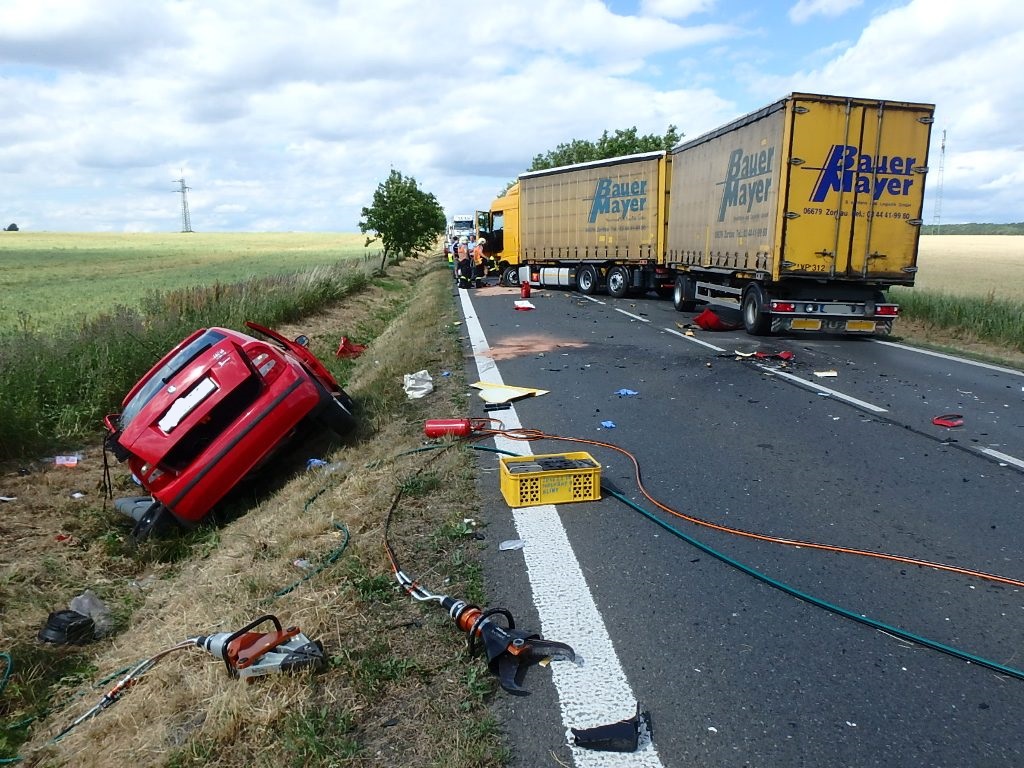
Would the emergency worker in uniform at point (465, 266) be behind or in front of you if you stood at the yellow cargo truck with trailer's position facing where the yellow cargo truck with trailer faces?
in front

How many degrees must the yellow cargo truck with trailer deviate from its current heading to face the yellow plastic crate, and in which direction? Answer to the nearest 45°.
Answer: approximately 135° to its left

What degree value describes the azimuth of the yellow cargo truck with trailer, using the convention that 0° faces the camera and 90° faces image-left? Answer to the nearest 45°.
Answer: approximately 135°

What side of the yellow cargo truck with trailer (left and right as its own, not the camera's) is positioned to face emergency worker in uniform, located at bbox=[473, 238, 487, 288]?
front

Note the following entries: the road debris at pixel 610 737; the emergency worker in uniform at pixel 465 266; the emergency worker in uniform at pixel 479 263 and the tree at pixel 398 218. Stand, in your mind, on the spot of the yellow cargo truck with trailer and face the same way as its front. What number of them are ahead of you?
3

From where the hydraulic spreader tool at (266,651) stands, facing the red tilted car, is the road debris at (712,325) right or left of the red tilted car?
right

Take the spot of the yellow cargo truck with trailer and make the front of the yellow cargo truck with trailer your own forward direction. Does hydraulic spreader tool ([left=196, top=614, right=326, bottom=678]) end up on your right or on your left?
on your left

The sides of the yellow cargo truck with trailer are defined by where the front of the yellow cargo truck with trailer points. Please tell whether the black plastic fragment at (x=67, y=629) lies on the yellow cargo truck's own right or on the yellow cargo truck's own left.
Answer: on the yellow cargo truck's own left

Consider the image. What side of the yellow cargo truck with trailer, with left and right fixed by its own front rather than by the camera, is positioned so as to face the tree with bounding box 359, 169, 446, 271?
front
